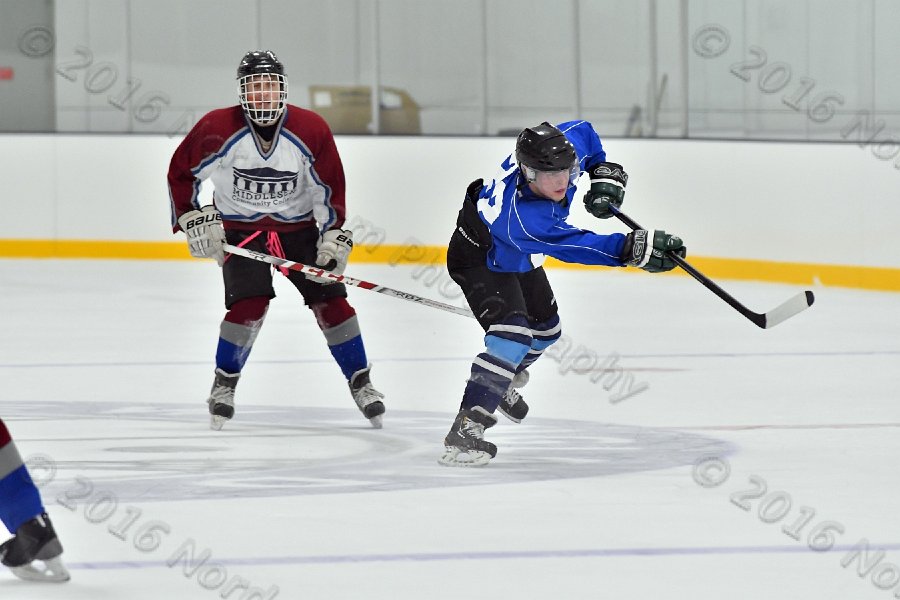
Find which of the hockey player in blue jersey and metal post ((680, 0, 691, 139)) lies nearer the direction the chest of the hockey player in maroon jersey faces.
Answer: the hockey player in blue jersey

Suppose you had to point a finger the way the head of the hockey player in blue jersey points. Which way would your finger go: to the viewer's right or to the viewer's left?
to the viewer's right

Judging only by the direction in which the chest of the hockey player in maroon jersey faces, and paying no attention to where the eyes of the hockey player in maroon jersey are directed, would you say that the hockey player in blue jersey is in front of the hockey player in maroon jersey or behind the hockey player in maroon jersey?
in front

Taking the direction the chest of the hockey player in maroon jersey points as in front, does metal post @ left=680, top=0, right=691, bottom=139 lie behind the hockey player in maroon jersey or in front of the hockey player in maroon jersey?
behind

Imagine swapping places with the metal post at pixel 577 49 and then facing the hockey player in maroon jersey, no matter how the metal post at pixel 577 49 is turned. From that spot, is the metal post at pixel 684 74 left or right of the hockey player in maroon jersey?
left

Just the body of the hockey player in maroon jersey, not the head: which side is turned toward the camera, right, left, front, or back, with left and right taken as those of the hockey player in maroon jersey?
front

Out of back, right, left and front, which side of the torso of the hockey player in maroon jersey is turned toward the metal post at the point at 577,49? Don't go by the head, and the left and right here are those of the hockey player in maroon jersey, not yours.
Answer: back
